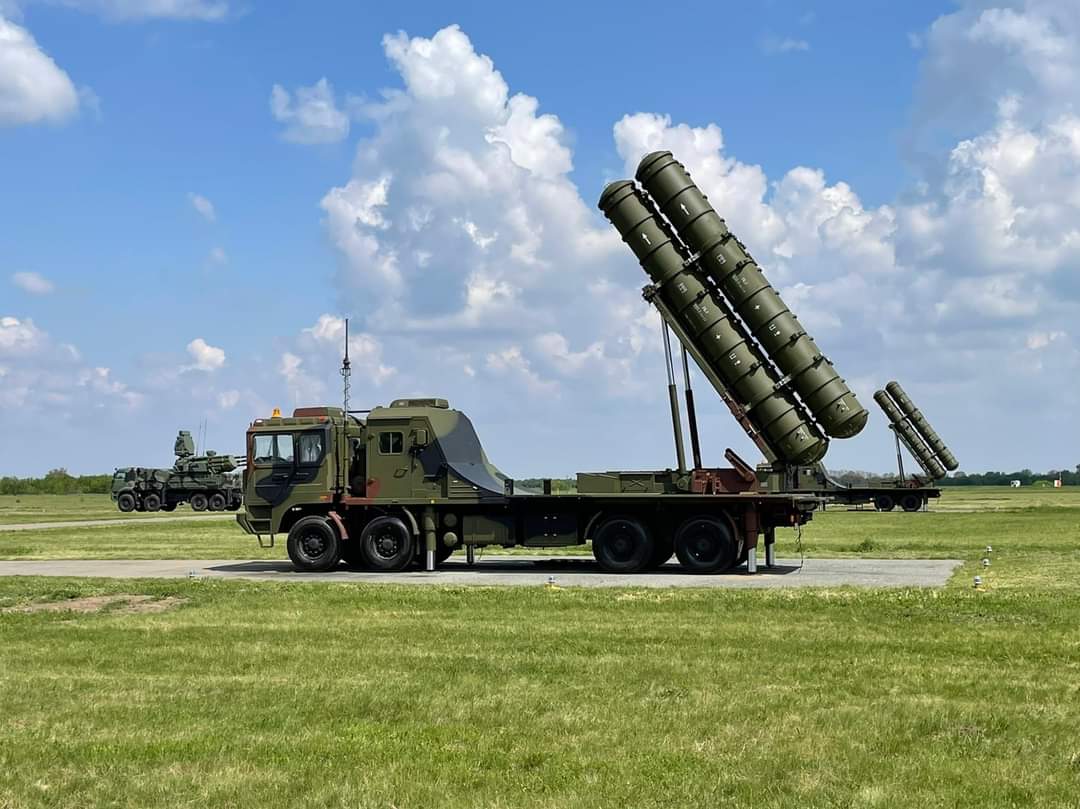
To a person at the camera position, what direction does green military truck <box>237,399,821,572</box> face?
facing to the left of the viewer
